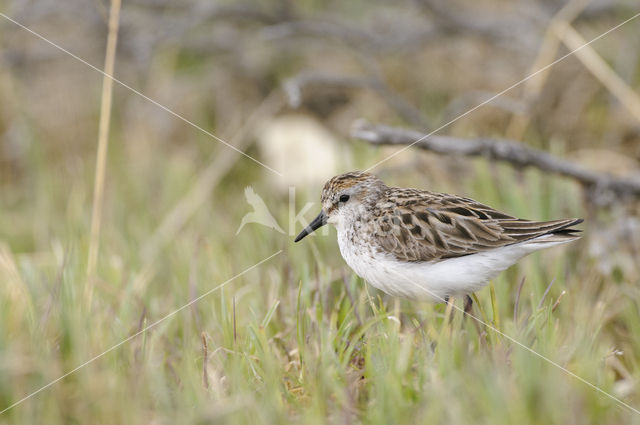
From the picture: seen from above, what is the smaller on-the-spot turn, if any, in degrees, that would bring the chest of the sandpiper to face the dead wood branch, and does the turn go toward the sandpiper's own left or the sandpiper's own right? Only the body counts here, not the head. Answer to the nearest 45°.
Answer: approximately 90° to the sandpiper's own right

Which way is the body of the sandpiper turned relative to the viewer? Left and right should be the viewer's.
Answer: facing to the left of the viewer

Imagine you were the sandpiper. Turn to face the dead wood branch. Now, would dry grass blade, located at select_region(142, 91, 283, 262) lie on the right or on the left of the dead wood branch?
left

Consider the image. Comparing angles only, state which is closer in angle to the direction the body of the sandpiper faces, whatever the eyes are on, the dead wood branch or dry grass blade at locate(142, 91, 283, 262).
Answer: the dry grass blade

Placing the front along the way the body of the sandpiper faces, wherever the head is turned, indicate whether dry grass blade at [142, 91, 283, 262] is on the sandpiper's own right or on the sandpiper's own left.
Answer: on the sandpiper's own right

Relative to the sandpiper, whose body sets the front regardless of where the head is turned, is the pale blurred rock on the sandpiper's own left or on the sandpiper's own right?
on the sandpiper's own right

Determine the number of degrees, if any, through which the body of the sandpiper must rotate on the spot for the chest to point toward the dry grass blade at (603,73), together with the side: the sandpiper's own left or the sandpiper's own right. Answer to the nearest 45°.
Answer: approximately 135° to the sandpiper's own right

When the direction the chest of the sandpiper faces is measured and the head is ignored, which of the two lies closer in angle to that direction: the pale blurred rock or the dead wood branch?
the pale blurred rock
